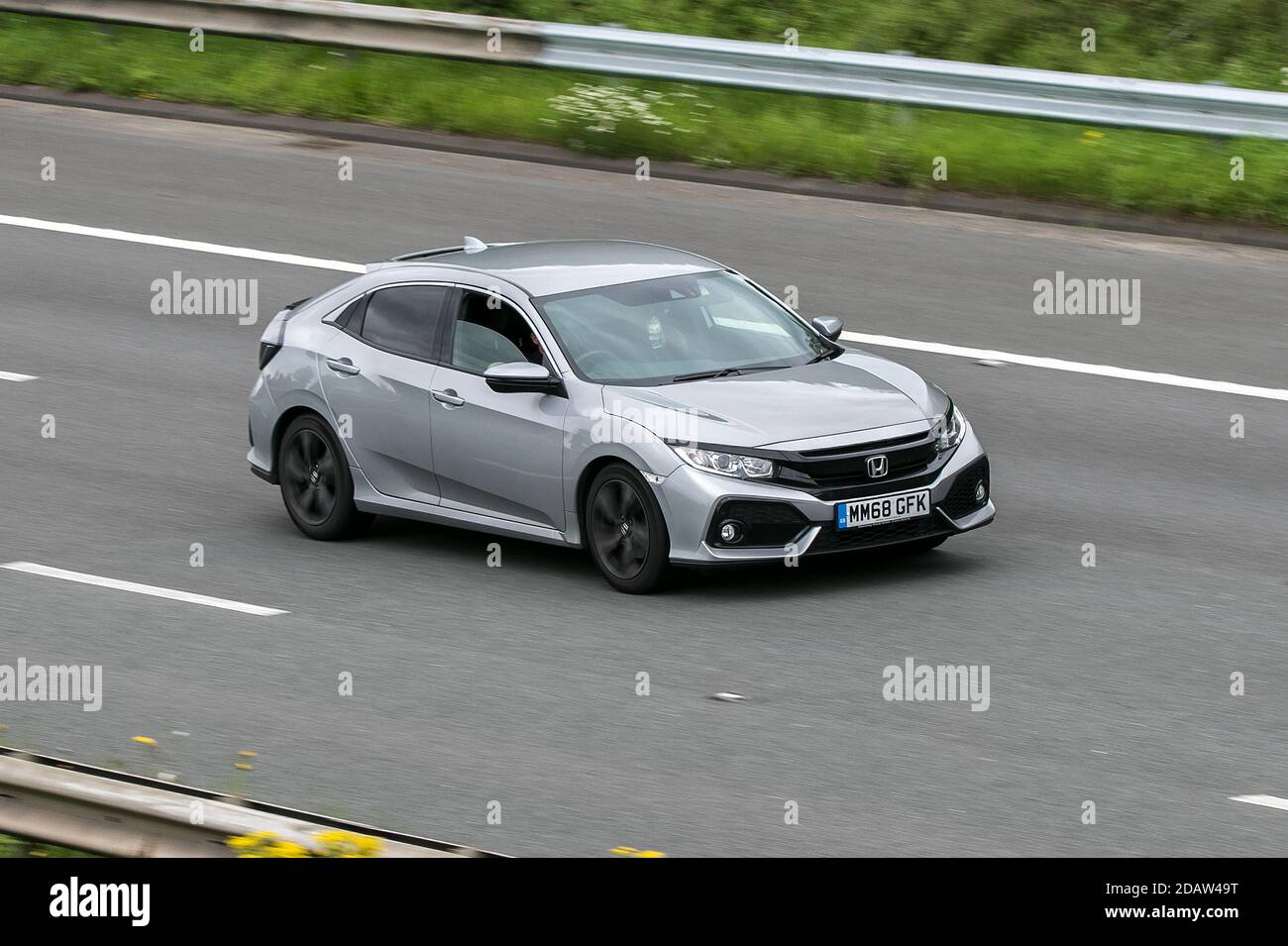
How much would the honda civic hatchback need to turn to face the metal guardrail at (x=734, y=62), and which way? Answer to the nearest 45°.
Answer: approximately 135° to its left

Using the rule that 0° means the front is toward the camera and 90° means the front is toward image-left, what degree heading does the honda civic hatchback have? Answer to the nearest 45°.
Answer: approximately 315°

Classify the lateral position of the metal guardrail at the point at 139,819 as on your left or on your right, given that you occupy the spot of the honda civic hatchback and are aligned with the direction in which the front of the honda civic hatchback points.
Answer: on your right
